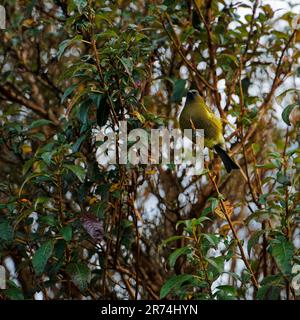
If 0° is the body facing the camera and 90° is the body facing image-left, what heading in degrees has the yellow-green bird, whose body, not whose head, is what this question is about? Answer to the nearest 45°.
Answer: approximately 45°
